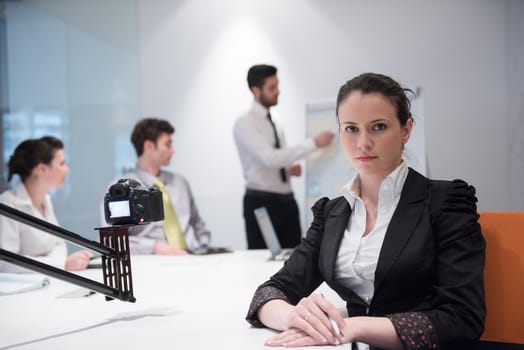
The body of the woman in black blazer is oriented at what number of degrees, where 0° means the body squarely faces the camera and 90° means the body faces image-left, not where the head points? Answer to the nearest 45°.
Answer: approximately 45°

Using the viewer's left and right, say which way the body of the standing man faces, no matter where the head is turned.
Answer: facing the viewer and to the right of the viewer

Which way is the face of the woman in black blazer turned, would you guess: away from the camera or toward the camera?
toward the camera

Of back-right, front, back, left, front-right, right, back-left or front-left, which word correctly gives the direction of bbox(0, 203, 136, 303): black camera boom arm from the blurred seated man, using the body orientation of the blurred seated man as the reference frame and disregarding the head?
front-right

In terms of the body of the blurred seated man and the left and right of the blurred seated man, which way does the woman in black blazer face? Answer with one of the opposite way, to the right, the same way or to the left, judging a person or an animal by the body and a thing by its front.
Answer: to the right

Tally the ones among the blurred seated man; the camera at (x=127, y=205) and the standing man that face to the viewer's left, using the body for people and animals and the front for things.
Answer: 0

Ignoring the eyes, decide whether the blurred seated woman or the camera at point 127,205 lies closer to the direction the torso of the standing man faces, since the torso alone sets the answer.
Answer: the camera

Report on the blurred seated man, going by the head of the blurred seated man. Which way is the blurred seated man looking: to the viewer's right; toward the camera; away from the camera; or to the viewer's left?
to the viewer's right

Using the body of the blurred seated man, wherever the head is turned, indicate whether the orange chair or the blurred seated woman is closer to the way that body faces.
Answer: the orange chair

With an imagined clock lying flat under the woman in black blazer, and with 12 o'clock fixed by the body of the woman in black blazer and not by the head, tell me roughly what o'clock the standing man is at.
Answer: The standing man is roughly at 4 o'clock from the woman in black blazer.

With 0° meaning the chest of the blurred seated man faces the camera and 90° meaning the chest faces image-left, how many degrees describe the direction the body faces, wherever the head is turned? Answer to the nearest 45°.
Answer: approximately 315°

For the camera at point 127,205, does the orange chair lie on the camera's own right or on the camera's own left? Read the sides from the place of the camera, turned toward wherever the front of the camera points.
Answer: on the camera's own right

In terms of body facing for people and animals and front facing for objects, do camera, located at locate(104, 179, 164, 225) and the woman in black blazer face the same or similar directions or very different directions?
very different directions

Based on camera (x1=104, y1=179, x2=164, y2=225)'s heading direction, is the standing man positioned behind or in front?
in front

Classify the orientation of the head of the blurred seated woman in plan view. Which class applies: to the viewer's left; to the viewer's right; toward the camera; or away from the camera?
to the viewer's right

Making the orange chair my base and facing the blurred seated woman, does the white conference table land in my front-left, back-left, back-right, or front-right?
front-left

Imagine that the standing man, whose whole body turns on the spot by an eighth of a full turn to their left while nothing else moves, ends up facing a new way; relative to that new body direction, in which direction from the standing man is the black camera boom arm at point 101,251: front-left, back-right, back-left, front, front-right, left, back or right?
right

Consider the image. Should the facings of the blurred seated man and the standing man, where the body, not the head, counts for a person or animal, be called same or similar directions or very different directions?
same or similar directions

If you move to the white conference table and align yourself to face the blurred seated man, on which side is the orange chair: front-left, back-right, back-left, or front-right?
back-right

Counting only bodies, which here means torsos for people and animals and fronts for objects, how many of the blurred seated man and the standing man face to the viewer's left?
0
